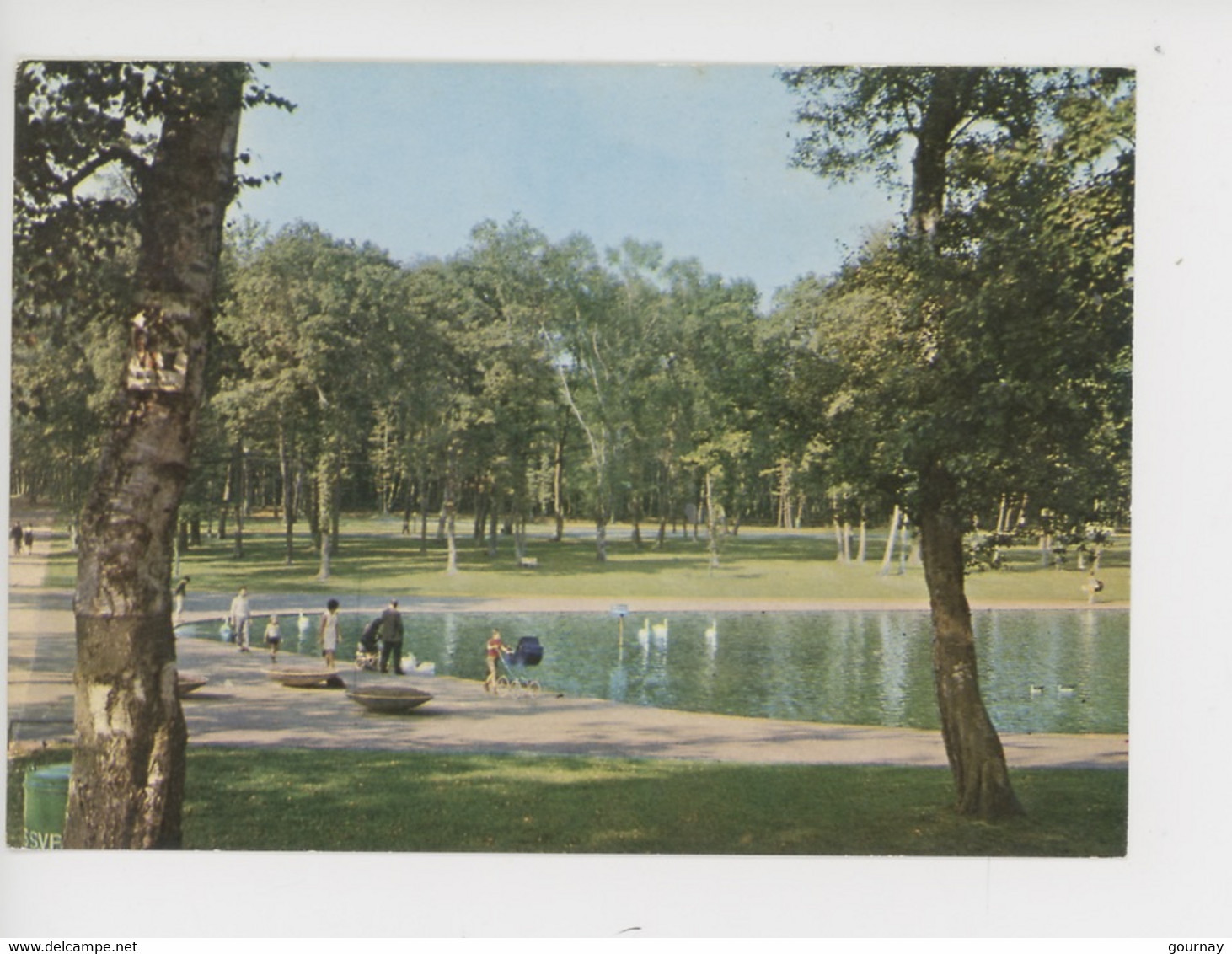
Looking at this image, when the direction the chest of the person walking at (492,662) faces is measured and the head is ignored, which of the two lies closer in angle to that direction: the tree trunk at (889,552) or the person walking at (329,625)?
the tree trunk

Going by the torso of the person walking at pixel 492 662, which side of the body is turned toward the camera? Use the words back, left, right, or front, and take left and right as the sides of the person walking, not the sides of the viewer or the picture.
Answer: right

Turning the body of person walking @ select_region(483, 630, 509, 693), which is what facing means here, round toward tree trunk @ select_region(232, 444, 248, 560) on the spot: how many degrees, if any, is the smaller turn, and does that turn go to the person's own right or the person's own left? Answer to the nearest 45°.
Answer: approximately 180°

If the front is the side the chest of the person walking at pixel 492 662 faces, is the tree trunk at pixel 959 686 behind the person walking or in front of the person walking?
in front

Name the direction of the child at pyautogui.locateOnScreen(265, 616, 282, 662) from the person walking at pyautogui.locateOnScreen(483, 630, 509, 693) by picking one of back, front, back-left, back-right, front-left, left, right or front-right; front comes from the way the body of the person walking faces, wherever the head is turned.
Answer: back

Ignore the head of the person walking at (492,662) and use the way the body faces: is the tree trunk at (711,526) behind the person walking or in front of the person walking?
in front

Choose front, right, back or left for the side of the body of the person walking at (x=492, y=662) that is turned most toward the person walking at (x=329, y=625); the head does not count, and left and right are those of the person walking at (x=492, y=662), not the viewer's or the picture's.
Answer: back

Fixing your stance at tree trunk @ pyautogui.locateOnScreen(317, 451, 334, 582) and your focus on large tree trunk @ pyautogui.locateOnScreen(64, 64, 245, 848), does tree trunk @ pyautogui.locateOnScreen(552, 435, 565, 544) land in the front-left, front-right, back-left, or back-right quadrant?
back-left

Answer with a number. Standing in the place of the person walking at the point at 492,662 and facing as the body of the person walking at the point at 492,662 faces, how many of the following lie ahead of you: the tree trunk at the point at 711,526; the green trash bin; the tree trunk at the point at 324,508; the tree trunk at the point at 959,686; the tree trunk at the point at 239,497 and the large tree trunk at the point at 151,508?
2
